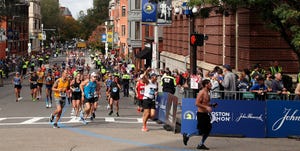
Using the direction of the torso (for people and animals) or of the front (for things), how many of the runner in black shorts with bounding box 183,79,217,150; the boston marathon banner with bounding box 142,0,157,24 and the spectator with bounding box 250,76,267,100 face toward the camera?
2

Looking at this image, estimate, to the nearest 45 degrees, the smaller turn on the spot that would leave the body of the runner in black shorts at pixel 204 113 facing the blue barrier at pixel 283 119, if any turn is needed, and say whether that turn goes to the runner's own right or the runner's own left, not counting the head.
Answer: approximately 45° to the runner's own left

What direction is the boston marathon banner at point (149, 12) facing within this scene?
toward the camera

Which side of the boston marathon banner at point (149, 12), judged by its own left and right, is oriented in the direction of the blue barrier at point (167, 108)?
front

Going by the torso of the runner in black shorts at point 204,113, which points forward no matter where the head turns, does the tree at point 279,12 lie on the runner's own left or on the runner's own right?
on the runner's own left

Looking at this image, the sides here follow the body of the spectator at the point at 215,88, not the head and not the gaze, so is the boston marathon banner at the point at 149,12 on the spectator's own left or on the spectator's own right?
on the spectator's own right

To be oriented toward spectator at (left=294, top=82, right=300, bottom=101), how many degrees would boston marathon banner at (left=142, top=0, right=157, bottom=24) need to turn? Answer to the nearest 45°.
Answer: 0° — it already faces them

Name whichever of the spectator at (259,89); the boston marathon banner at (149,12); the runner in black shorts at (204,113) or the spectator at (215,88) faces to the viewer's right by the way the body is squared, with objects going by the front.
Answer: the runner in black shorts

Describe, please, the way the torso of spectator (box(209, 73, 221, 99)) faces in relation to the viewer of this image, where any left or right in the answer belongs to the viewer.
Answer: facing the viewer and to the left of the viewer
